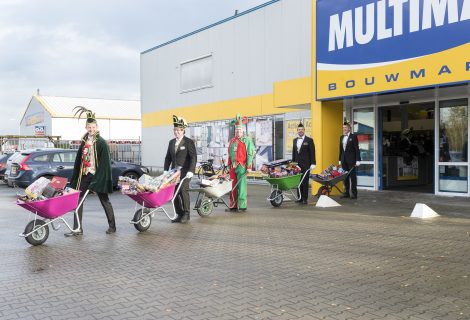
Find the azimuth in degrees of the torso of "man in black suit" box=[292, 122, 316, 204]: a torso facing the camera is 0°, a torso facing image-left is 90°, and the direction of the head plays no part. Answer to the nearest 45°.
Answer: approximately 45°

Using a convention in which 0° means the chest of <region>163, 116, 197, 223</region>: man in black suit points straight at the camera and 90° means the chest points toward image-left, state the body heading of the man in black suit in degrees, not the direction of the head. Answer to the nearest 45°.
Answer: approximately 45°

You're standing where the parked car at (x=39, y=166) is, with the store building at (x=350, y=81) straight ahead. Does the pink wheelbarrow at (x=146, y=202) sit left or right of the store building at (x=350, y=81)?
right

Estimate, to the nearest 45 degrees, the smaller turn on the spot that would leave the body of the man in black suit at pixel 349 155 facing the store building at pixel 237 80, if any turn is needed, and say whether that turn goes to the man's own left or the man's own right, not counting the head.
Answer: approximately 90° to the man's own right
